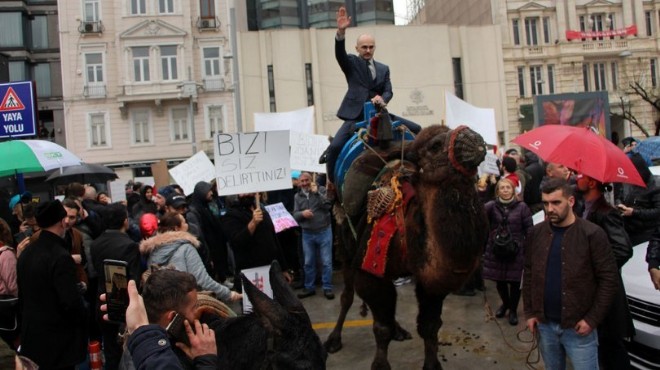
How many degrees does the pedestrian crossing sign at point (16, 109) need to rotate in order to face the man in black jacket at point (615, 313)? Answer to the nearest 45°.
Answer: approximately 45° to its left

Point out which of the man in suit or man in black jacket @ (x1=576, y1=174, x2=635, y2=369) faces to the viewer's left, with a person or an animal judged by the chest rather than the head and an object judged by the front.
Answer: the man in black jacket

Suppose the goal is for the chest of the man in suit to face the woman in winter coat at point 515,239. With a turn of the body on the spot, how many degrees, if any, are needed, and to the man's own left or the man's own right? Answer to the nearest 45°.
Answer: approximately 90° to the man's own left

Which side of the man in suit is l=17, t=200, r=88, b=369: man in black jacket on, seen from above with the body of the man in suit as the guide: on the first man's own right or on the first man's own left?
on the first man's own right
